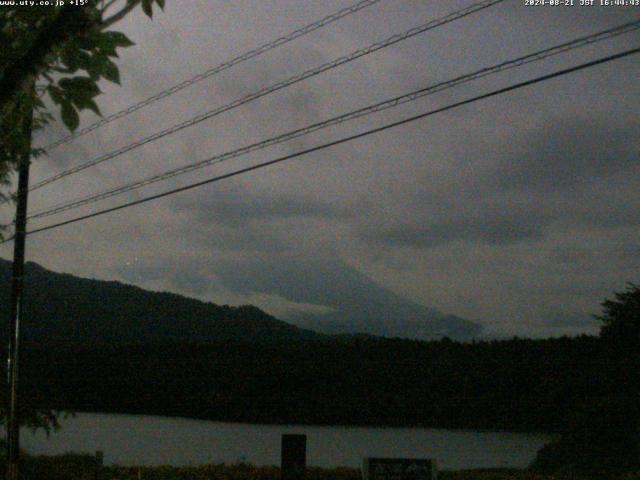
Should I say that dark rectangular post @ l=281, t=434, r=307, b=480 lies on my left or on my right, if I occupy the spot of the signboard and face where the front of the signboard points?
on my right

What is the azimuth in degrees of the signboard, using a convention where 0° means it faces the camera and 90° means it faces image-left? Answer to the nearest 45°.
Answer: approximately 0°
